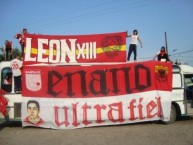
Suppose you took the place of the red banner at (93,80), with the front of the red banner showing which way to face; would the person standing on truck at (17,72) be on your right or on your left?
on your right

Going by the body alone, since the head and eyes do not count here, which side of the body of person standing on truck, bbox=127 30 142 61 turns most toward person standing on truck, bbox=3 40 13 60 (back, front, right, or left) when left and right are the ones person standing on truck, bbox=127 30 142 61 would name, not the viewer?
right

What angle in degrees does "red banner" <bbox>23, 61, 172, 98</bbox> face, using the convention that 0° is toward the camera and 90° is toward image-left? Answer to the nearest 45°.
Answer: approximately 0°

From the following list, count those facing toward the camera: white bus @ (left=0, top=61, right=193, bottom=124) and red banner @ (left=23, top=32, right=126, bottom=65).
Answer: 1

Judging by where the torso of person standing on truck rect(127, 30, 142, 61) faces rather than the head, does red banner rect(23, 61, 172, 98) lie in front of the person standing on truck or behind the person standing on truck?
in front

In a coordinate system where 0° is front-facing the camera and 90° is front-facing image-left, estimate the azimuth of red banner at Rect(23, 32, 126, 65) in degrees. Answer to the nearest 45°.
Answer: approximately 0°
